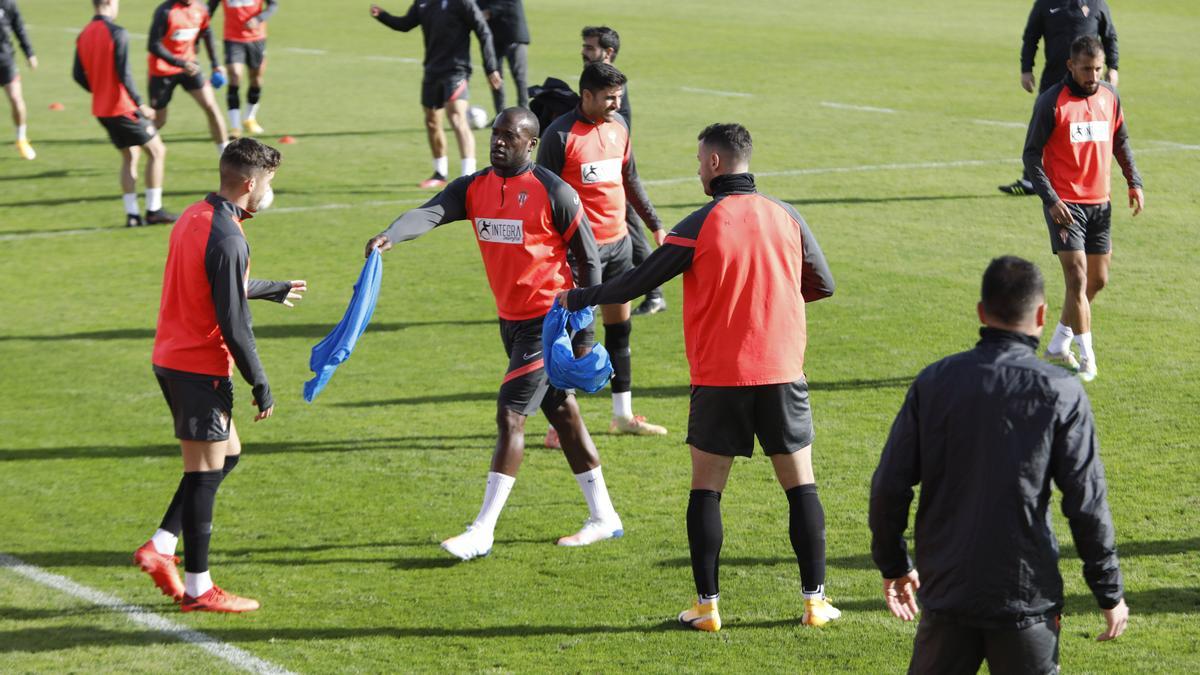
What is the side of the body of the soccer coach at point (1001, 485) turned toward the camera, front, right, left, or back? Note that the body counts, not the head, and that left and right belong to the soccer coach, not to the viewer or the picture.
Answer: back

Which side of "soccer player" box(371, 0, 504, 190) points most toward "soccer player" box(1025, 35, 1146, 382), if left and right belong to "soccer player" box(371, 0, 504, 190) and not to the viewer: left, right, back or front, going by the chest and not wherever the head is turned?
left

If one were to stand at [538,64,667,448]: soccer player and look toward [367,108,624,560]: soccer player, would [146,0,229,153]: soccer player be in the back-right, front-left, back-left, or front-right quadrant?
back-right

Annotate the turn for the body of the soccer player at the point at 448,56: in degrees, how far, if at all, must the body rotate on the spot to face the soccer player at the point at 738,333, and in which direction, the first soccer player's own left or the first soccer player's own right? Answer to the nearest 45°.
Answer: approximately 45° to the first soccer player's own left

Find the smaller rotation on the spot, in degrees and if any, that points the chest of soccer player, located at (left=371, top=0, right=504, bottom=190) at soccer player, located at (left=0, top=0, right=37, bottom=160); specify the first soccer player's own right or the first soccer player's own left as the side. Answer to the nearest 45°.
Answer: approximately 90° to the first soccer player's own right

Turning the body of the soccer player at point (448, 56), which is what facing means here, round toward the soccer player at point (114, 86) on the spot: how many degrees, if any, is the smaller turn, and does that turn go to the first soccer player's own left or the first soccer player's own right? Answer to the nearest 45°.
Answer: approximately 45° to the first soccer player's own right

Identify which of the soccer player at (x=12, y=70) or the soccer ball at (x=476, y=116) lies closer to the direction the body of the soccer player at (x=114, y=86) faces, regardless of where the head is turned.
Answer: the soccer ball

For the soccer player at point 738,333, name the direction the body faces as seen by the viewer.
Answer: away from the camera

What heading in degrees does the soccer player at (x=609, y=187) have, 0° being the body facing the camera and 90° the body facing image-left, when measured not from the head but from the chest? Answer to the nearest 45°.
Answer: approximately 315°

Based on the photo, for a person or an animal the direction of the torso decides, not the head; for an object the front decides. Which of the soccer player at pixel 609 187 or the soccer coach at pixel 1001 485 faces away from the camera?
the soccer coach at pixel 1001 485

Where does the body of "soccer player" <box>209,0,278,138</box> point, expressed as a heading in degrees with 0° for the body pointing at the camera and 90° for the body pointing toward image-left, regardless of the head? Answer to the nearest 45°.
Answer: approximately 0°

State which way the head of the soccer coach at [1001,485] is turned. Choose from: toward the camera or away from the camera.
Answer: away from the camera

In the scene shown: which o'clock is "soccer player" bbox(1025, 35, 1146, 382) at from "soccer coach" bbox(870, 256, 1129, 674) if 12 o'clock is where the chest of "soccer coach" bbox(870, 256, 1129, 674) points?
"soccer player" bbox(1025, 35, 1146, 382) is roughly at 12 o'clock from "soccer coach" bbox(870, 256, 1129, 674).

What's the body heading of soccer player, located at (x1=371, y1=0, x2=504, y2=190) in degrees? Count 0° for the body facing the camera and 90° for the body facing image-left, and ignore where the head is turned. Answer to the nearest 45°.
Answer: approximately 45°

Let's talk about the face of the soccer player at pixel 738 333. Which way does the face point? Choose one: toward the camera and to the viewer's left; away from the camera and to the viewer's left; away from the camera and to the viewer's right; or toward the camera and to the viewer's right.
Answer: away from the camera and to the viewer's left

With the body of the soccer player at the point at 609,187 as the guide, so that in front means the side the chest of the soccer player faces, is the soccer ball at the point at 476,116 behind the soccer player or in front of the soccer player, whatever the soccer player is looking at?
behind
